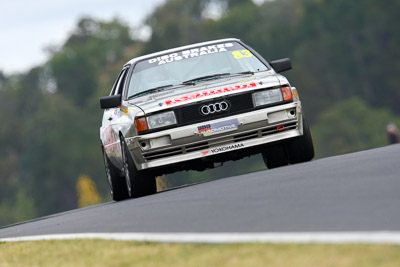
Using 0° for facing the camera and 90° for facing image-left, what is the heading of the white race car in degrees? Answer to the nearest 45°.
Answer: approximately 0°
